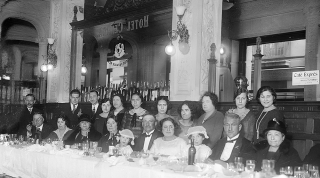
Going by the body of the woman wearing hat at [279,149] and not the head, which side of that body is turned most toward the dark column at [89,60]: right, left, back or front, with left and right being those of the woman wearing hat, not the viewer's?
right

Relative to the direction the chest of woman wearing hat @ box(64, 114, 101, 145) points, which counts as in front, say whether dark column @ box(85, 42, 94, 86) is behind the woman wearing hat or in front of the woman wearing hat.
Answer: behind

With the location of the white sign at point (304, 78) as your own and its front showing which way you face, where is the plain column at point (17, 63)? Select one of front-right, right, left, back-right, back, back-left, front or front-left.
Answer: back-right

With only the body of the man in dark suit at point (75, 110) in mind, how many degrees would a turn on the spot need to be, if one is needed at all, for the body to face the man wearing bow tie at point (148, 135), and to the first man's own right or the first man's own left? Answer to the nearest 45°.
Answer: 0° — they already face them

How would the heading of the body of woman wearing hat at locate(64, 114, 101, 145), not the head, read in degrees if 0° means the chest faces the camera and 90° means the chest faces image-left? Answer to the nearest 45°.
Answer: approximately 0°

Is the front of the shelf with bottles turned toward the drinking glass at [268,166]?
yes

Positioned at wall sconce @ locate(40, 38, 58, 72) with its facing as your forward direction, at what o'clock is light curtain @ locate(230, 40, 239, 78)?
The light curtain is roughly at 8 o'clock from the wall sconce.

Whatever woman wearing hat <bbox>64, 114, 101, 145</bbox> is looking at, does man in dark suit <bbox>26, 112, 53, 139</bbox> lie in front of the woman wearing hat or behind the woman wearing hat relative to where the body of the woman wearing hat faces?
behind

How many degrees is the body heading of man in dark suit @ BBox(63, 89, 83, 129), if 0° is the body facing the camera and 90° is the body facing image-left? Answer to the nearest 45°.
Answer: approximately 0°

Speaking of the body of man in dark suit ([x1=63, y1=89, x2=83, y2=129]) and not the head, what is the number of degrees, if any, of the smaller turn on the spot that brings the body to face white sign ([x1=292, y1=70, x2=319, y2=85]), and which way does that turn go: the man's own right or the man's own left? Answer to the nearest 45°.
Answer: approximately 45° to the man's own left
